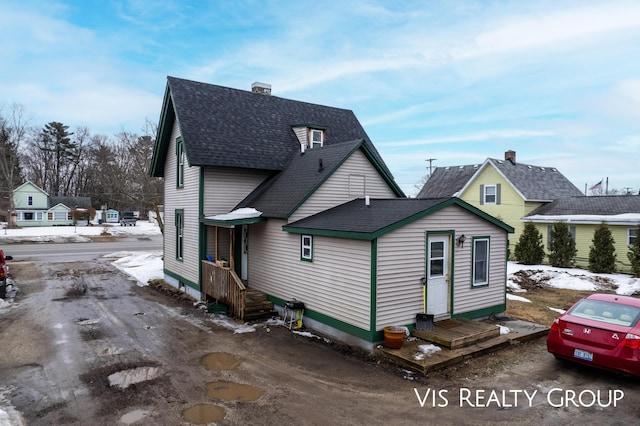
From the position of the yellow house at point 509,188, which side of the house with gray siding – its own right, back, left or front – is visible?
right

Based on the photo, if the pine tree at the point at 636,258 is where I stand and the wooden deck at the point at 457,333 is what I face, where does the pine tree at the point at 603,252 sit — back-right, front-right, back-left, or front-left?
back-right

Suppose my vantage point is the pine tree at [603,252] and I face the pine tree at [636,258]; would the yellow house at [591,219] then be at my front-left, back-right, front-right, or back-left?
back-left

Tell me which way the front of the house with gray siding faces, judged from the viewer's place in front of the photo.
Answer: facing away from the viewer and to the left of the viewer

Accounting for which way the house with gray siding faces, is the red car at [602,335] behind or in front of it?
behind
